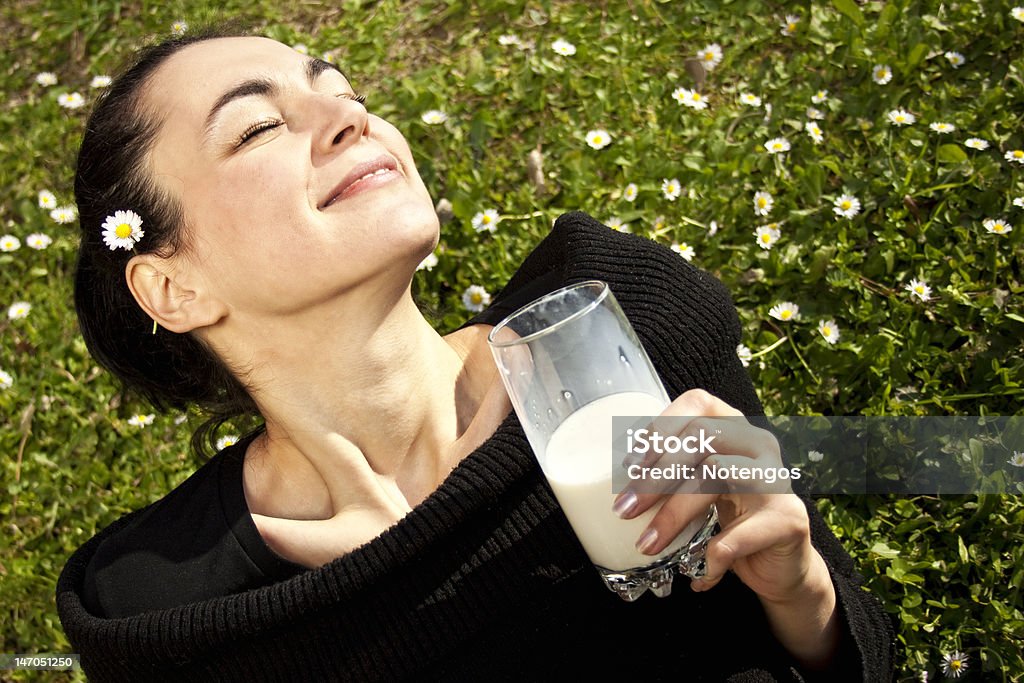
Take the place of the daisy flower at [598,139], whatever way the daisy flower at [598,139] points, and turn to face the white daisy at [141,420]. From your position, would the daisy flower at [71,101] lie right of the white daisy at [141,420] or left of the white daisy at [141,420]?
right

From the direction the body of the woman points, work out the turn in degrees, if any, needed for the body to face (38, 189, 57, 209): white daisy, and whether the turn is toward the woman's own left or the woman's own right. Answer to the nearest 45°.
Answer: approximately 180°

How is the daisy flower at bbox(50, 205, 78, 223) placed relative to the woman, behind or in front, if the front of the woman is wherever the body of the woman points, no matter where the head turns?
behind

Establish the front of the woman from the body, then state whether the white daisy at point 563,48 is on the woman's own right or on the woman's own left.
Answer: on the woman's own left

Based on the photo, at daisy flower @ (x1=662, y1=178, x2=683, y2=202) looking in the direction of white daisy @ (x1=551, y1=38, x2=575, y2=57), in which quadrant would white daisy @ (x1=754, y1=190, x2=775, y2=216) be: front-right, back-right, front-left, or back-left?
back-right

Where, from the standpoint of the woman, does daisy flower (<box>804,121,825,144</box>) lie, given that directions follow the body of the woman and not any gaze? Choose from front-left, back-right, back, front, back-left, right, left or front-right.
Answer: left

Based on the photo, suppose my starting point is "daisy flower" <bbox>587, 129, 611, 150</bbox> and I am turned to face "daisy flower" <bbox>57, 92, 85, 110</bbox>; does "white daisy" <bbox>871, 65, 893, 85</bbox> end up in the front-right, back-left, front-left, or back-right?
back-right

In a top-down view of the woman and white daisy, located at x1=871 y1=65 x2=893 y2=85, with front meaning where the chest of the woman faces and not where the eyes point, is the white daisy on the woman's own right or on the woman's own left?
on the woman's own left

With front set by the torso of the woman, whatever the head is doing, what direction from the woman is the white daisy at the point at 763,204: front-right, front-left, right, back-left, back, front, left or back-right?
left
